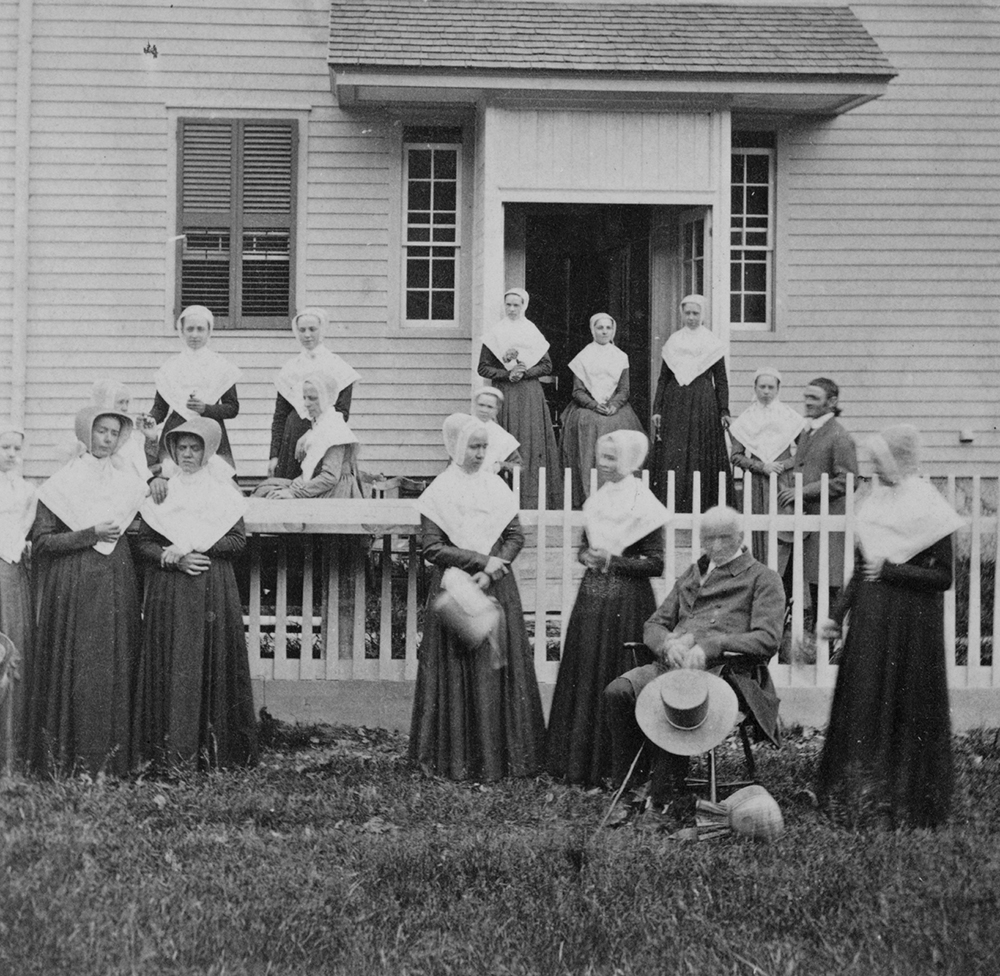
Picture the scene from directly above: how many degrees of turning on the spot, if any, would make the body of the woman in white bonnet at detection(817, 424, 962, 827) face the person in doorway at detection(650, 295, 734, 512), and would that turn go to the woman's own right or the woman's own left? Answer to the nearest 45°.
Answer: approximately 135° to the woman's own right

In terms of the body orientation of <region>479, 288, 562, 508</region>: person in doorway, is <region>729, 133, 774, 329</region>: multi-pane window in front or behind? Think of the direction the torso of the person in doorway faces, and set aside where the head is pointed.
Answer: behind
